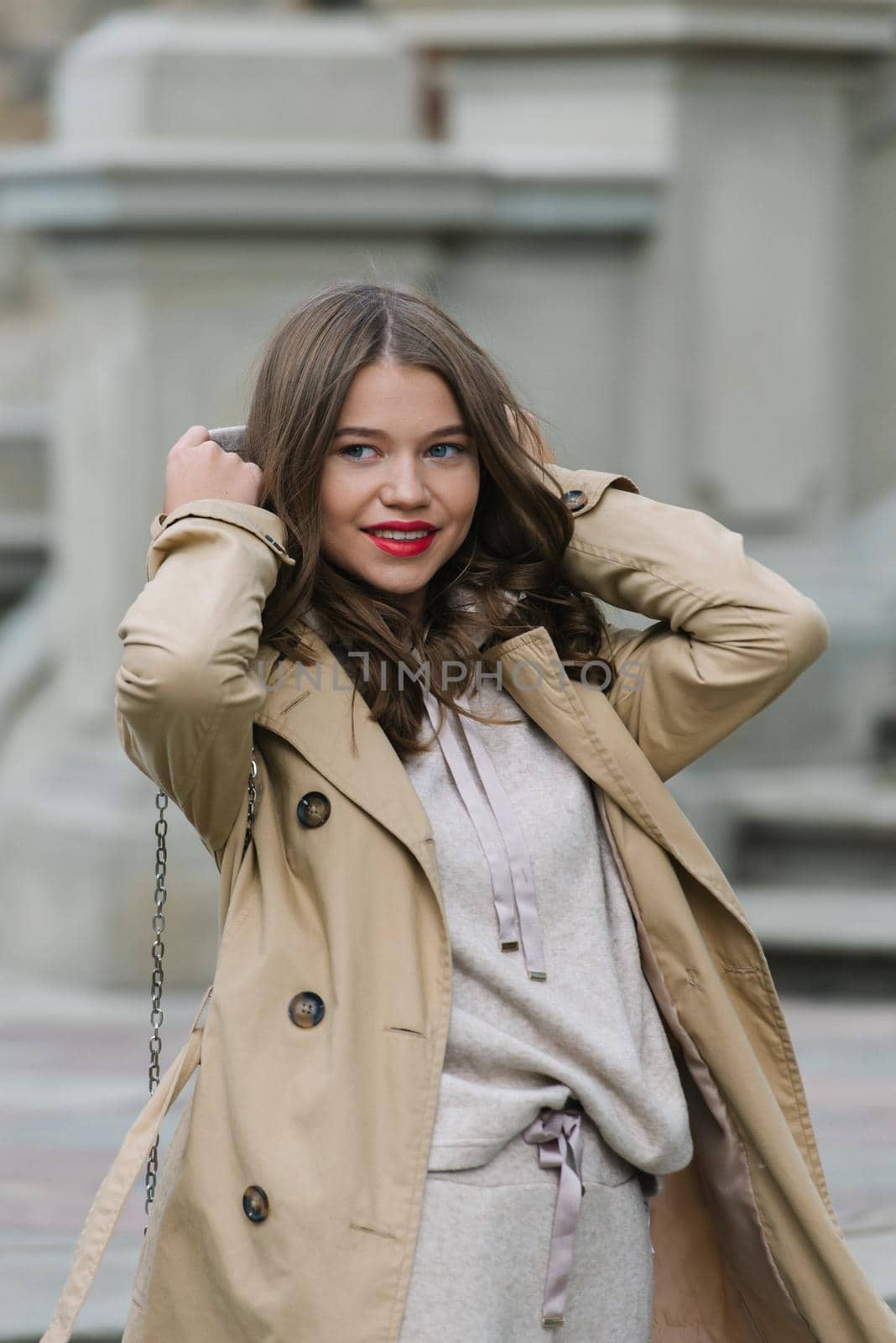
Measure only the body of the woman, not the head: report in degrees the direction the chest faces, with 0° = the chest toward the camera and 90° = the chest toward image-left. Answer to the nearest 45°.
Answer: approximately 315°

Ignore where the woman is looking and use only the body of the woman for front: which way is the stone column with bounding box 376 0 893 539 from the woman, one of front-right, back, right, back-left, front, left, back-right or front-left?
back-left
